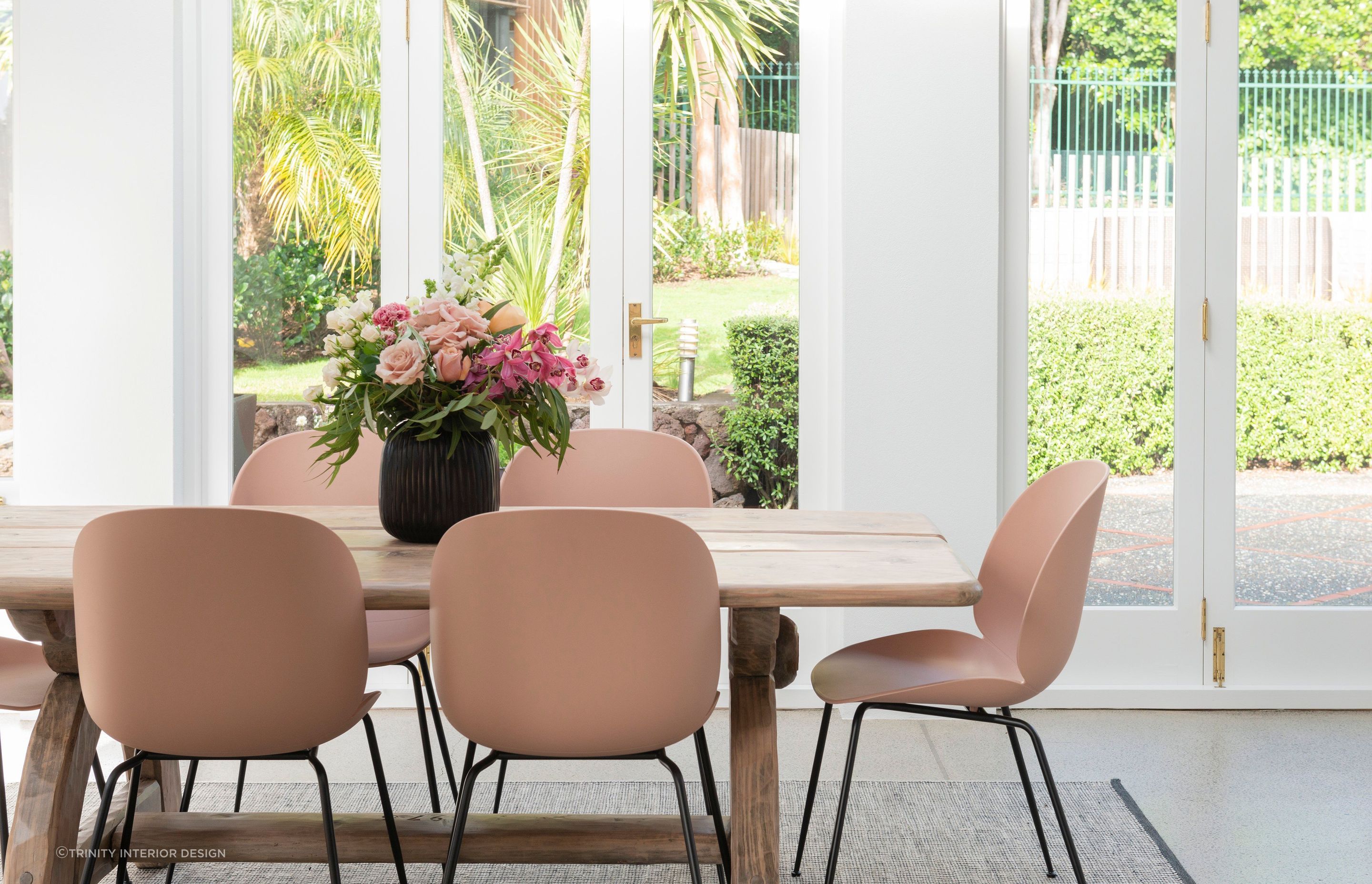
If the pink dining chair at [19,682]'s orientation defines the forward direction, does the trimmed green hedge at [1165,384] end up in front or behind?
in front

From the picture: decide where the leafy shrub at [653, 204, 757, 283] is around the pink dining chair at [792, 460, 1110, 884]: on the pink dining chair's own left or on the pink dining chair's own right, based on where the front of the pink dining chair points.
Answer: on the pink dining chair's own right

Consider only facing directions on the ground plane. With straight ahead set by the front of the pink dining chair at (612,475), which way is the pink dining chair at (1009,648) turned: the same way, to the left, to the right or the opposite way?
to the right

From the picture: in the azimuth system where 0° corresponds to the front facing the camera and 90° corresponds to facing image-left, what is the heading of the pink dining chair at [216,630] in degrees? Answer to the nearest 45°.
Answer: approximately 180°

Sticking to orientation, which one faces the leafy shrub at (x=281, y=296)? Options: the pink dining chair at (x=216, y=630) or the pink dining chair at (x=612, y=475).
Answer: the pink dining chair at (x=216, y=630)

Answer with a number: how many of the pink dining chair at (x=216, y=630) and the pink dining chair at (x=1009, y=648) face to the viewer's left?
1

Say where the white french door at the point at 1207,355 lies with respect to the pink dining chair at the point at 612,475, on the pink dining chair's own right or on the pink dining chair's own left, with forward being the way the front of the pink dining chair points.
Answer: on the pink dining chair's own left

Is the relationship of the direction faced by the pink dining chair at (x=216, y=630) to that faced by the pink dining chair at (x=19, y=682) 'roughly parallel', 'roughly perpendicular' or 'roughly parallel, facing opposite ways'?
roughly perpendicular

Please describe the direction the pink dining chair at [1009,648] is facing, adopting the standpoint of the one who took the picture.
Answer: facing to the left of the viewer

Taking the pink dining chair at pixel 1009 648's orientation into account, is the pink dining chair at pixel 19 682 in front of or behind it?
in front
